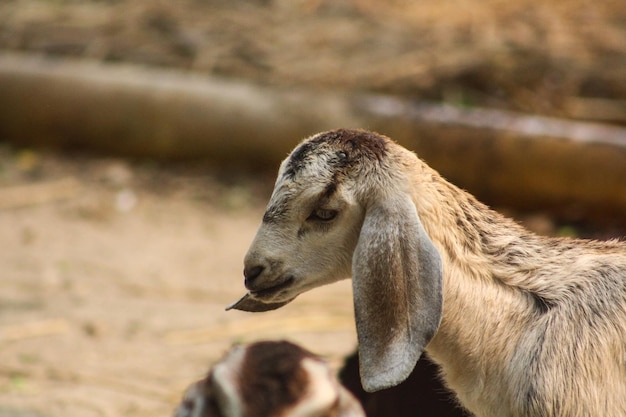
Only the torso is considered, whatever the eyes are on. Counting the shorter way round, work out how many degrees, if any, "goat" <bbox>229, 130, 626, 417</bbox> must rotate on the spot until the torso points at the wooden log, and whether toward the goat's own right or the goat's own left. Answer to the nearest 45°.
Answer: approximately 90° to the goat's own right

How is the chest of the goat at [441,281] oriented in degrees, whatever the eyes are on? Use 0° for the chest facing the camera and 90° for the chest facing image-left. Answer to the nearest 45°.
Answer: approximately 90°
